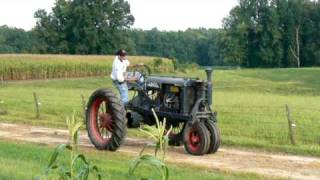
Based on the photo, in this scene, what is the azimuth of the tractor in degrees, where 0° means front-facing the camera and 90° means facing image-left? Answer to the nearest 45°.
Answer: approximately 315°
